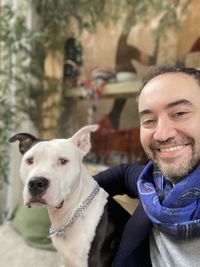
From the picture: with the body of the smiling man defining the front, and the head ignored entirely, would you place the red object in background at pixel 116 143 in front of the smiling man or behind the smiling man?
behind

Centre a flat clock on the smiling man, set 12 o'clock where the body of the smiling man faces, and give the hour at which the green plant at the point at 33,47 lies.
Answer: The green plant is roughly at 5 o'clock from the smiling man.

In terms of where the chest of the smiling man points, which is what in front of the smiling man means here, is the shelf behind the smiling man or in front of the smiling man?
behind

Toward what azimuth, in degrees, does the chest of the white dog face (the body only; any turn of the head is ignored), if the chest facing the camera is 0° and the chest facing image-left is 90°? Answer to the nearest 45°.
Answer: approximately 45°

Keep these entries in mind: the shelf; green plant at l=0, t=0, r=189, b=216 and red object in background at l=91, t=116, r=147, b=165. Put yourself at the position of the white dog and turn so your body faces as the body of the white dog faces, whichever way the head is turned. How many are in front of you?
0

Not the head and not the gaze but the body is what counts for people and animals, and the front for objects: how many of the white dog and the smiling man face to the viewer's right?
0

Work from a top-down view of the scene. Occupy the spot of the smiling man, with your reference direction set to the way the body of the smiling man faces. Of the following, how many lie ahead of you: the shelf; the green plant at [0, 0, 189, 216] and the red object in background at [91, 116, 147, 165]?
0

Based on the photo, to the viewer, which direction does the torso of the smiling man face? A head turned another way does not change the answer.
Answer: toward the camera
